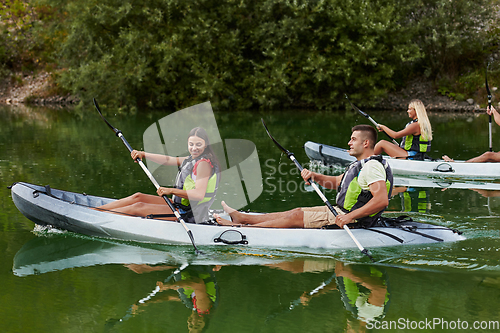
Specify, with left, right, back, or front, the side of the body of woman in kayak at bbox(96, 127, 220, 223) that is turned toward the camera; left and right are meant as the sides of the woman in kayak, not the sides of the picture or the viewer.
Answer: left

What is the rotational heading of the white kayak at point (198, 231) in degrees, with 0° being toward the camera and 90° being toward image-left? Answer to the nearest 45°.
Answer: approximately 90°

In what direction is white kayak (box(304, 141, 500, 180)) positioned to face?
to the viewer's left

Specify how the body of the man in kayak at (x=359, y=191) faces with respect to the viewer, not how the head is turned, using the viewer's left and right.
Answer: facing to the left of the viewer

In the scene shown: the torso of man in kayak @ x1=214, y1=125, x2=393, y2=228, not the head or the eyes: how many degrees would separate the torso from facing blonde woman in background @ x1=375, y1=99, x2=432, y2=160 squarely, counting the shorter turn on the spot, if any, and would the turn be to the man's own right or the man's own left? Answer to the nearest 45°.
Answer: approximately 90° to the man's own right

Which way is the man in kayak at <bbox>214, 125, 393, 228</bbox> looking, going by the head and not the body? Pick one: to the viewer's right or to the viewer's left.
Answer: to the viewer's left

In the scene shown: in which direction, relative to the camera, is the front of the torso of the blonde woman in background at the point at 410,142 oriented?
to the viewer's left
